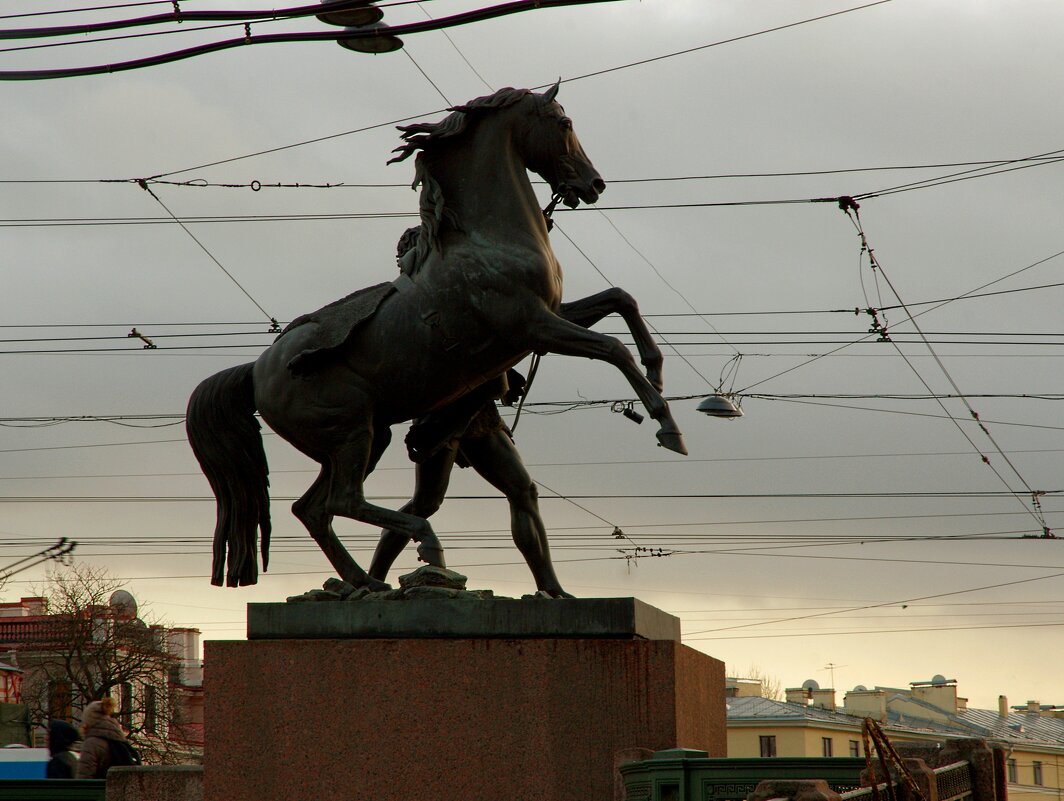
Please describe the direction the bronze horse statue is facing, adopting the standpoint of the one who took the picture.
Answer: facing to the right of the viewer
